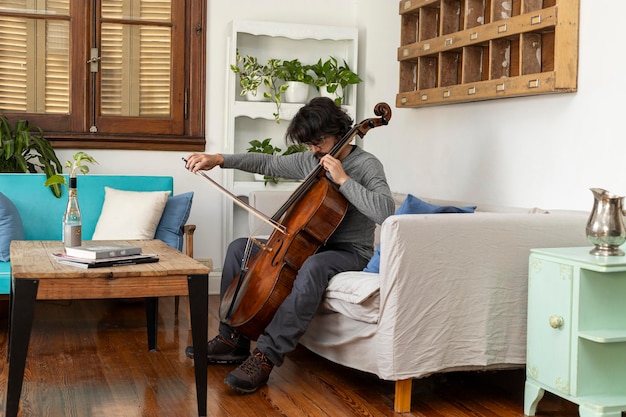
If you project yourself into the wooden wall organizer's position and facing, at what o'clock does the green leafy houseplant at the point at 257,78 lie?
The green leafy houseplant is roughly at 3 o'clock from the wooden wall organizer.

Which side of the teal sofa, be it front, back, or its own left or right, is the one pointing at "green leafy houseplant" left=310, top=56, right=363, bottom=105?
left

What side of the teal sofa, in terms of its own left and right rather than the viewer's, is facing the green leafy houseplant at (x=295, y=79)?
left

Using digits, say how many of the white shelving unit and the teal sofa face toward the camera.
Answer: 2

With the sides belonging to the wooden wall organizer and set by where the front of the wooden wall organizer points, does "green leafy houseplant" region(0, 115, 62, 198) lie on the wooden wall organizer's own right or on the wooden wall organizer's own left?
on the wooden wall organizer's own right

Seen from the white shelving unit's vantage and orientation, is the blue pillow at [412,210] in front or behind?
in front

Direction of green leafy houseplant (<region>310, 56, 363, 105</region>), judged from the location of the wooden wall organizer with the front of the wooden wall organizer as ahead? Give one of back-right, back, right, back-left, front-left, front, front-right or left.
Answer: right

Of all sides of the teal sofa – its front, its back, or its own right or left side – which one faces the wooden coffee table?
front

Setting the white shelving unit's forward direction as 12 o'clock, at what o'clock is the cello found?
The cello is roughly at 12 o'clock from the white shelving unit.

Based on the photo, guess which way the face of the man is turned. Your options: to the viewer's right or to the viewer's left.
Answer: to the viewer's left

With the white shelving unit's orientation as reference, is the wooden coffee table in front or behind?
in front

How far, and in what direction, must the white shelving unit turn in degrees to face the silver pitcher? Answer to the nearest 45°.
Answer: approximately 45° to its left

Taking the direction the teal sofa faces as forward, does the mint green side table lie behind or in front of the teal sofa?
in front

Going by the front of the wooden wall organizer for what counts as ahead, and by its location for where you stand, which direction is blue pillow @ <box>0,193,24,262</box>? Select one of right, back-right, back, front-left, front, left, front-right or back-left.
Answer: front-right

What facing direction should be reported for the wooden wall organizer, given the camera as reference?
facing the viewer and to the left of the viewer

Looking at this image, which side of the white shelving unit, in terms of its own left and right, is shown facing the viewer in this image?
front

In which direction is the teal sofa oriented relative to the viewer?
toward the camera
